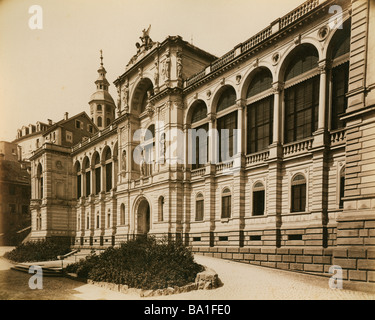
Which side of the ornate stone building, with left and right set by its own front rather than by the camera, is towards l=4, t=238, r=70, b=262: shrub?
right

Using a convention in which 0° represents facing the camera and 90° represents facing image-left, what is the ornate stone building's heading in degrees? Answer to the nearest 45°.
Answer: approximately 45°

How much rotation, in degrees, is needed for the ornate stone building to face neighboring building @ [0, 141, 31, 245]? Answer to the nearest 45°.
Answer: approximately 90° to its right
